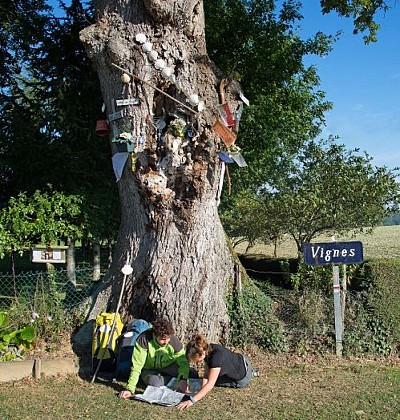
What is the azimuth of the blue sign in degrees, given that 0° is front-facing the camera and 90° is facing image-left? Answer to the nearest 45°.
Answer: approximately 0°

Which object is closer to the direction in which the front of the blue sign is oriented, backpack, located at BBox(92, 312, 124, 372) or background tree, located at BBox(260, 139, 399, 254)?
the backpack

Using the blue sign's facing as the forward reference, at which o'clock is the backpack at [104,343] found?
The backpack is roughly at 2 o'clock from the blue sign.

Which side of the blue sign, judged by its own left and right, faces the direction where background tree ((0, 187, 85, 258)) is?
right

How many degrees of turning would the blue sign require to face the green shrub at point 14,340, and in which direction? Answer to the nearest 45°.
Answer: approximately 45° to its right

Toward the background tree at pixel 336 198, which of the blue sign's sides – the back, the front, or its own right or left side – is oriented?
back

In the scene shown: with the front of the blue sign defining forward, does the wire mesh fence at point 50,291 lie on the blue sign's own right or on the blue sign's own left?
on the blue sign's own right

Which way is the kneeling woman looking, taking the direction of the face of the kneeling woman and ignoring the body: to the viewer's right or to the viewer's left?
to the viewer's left

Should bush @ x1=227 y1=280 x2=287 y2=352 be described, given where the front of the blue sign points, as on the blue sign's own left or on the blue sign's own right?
on the blue sign's own right
